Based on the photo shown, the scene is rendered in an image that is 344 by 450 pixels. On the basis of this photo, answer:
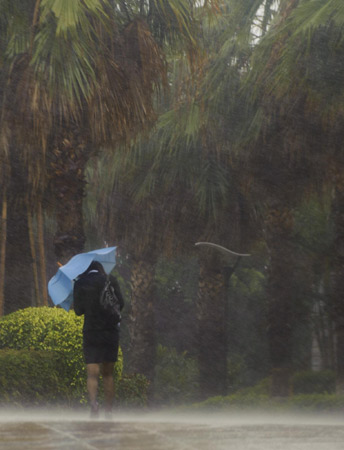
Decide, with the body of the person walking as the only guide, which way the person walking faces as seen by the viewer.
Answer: away from the camera

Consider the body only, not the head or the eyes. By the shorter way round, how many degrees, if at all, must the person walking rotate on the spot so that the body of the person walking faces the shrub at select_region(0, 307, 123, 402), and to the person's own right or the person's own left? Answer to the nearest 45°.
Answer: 0° — they already face it

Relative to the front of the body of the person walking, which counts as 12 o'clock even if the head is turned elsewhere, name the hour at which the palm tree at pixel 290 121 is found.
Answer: The palm tree is roughly at 1 o'clock from the person walking.

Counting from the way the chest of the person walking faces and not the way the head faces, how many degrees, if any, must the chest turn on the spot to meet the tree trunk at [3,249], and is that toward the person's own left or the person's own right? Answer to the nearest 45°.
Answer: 0° — they already face it

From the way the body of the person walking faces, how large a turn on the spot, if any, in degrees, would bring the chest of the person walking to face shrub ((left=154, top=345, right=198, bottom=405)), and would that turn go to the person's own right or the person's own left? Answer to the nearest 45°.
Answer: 0° — they already face it

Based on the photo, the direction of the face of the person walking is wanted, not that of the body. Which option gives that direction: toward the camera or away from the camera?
away from the camera
